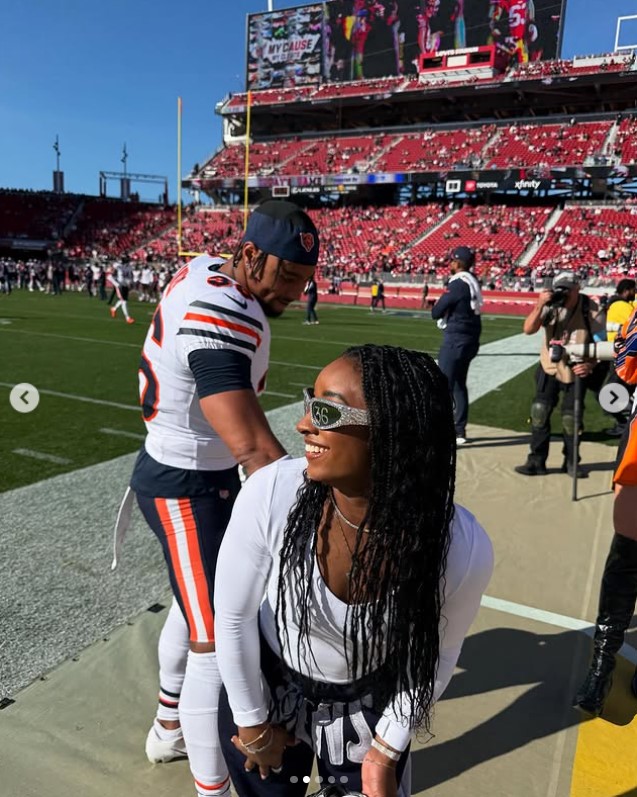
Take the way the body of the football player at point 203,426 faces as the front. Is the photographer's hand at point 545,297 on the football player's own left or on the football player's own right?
on the football player's own left

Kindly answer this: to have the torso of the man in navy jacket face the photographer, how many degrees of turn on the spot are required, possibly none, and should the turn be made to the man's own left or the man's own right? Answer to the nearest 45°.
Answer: approximately 135° to the man's own left

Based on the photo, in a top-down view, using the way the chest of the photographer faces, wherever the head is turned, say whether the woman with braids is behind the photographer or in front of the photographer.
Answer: in front

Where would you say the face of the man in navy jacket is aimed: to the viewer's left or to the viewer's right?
to the viewer's left

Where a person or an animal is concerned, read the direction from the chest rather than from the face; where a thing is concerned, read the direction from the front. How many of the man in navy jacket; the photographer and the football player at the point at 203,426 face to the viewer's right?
1

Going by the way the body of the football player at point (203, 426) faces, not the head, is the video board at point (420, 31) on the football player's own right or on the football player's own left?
on the football player's own left

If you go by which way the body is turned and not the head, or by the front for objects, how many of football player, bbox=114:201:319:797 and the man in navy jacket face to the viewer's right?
1

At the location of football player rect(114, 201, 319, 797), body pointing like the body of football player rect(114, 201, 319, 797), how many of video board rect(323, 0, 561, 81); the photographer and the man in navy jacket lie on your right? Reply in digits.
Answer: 0

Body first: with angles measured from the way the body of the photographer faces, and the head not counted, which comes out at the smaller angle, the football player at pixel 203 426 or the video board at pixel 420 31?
the football player

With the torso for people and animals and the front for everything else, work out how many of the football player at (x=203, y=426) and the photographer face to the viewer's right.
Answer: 1

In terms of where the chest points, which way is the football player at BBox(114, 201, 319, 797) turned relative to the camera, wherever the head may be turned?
to the viewer's right

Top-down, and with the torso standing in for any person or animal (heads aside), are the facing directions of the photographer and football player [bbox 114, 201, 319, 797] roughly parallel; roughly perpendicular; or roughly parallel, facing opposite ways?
roughly perpendicular
